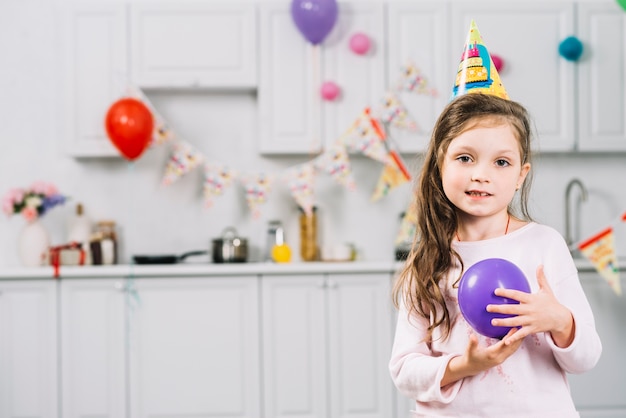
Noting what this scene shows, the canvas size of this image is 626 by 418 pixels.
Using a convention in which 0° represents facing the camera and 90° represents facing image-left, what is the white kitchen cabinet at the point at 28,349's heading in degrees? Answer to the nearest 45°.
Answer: approximately 0°

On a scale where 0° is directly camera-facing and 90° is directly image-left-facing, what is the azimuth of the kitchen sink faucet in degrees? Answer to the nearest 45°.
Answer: approximately 315°

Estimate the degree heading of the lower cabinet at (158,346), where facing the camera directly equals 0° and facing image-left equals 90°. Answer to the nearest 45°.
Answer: approximately 0°

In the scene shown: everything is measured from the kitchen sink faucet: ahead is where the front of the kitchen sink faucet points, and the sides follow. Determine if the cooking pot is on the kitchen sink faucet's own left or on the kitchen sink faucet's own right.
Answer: on the kitchen sink faucet's own right

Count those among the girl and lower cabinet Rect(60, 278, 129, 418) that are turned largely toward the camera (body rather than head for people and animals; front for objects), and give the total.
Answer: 2

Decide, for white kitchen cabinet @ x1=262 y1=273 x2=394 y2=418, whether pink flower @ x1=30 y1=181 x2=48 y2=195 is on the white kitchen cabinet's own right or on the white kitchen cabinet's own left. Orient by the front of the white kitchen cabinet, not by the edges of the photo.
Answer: on the white kitchen cabinet's own right
